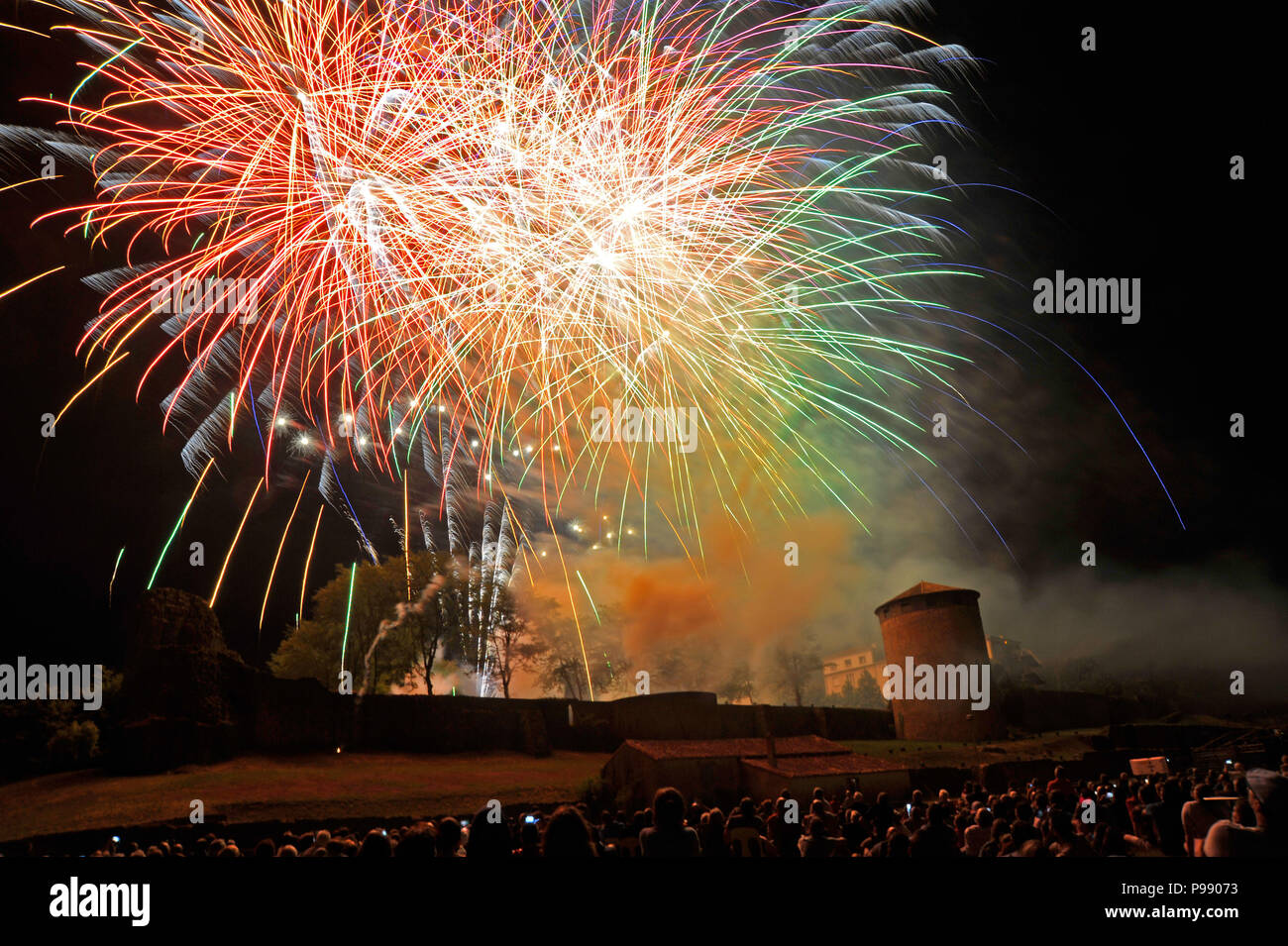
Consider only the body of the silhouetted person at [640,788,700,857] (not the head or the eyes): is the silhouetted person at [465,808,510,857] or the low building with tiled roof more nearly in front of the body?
the low building with tiled roof

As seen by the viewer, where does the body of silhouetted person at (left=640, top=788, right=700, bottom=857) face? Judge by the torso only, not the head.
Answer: away from the camera

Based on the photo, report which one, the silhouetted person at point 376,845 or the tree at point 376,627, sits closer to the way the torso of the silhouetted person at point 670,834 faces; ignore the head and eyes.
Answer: the tree

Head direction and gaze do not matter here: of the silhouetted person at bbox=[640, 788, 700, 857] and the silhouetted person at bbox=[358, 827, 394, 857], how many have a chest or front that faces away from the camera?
2

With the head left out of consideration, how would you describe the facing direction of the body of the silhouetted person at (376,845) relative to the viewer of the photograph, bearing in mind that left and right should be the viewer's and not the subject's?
facing away from the viewer
